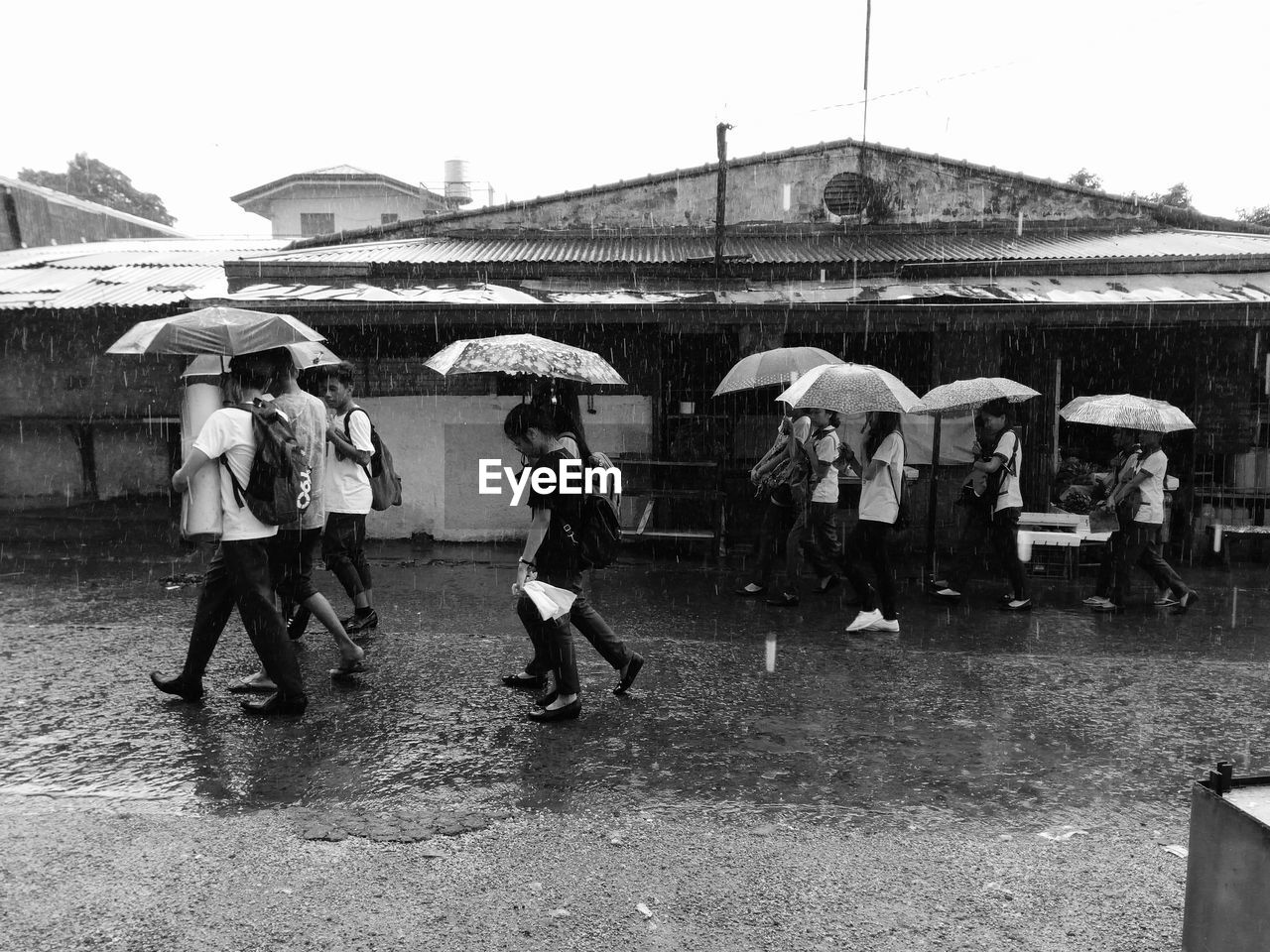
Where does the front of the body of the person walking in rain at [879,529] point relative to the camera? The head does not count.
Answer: to the viewer's left

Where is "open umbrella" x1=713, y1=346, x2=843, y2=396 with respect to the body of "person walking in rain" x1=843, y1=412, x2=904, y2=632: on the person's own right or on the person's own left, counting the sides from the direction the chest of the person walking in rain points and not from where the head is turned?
on the person's own right

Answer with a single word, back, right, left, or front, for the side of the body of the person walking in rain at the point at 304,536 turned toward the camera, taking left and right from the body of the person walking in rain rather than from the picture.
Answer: left

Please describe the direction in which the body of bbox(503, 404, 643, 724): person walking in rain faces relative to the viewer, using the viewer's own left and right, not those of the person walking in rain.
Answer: facing to the left of the viewer

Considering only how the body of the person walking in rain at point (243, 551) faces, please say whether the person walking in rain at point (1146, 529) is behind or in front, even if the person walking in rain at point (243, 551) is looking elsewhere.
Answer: behind

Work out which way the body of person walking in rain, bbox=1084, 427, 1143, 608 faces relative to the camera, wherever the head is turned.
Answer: to the viewer's left

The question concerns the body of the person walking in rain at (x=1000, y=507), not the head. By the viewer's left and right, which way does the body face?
facing to the left of the viewer

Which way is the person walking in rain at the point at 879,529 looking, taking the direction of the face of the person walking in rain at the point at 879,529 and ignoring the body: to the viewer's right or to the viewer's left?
to the viewer's left

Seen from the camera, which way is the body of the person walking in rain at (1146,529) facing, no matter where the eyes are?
to the viewer's left

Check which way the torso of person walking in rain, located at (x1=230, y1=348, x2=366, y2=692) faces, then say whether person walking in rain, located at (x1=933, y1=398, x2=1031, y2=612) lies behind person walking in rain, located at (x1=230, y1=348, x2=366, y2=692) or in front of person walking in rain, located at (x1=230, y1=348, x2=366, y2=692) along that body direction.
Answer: behind
